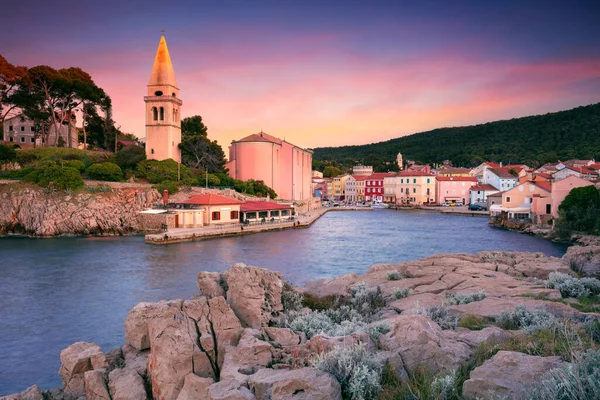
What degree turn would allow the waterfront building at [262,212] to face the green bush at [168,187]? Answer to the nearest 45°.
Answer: approximately 135° to its right

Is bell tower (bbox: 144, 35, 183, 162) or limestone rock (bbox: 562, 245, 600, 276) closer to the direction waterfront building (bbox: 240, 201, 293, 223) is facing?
the limestone rock

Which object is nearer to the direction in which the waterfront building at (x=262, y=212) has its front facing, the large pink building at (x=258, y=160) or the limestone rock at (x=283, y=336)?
the limestone rock

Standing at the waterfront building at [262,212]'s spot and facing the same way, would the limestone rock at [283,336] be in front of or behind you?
in front

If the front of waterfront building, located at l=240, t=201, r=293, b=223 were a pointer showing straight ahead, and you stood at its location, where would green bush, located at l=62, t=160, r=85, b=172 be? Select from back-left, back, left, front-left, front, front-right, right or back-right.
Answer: back-right

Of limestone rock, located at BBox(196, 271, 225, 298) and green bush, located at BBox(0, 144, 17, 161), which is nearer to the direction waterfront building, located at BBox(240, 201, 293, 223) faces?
the limestone rock

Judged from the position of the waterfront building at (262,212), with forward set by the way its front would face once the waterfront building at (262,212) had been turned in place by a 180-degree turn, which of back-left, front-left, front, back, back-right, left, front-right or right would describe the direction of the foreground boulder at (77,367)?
back-left

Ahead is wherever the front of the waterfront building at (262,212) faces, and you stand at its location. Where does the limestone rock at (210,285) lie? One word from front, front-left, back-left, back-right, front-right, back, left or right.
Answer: front-right

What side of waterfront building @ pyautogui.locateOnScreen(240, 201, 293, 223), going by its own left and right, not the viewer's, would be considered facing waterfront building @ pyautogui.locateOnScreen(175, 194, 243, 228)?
right

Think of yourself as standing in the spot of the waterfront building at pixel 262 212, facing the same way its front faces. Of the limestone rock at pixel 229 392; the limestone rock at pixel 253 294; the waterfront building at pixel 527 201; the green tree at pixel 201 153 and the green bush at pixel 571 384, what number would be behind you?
1

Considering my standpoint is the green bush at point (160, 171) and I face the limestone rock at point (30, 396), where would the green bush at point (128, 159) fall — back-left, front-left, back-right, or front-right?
back-right

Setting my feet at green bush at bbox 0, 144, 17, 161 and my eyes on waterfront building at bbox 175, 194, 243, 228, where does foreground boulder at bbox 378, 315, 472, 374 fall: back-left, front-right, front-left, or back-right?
front-right

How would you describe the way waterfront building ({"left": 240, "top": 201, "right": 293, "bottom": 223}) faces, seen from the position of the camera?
facing the viewer and to the right of the viewer

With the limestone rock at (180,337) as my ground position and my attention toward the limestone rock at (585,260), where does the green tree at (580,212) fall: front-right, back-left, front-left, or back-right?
front-left

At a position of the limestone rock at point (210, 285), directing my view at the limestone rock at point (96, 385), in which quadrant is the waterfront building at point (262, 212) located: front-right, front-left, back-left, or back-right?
back-right

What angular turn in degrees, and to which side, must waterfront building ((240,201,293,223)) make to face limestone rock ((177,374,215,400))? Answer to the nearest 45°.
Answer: approximately 45° to its right

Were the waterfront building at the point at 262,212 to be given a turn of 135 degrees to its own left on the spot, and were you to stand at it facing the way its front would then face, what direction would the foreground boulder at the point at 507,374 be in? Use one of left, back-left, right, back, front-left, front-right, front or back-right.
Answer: back

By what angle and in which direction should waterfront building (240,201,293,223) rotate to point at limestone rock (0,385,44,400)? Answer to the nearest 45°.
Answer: approximately 45° to its right

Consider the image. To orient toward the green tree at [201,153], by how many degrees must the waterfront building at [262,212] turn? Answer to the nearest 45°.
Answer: approximately 180°

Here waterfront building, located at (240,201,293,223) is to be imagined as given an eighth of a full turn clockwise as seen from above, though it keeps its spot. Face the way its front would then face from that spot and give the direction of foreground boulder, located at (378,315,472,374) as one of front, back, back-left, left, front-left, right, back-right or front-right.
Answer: front
